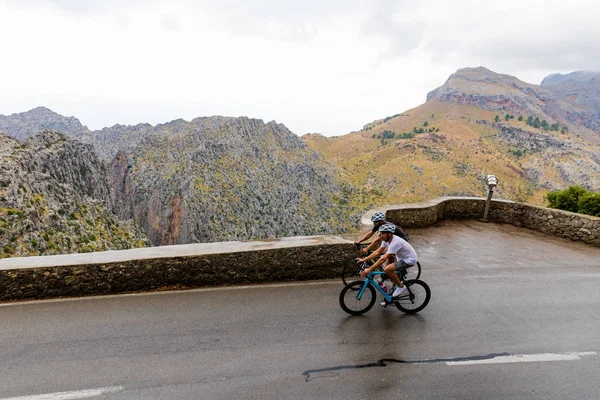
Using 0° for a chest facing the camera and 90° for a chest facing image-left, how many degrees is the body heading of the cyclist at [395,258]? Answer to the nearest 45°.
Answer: approximately 90°

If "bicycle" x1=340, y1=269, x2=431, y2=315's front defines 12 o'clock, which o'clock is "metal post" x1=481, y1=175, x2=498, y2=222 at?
The metal post is roughly at 4 o'clock from the bicycle.

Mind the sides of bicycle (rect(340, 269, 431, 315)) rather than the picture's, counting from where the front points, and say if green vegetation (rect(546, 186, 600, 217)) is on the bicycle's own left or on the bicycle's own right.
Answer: on the bicycle's own right

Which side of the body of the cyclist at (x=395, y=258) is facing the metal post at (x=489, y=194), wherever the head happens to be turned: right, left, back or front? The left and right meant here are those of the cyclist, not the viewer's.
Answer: right

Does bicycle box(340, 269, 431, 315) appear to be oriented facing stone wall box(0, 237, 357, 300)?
yes
